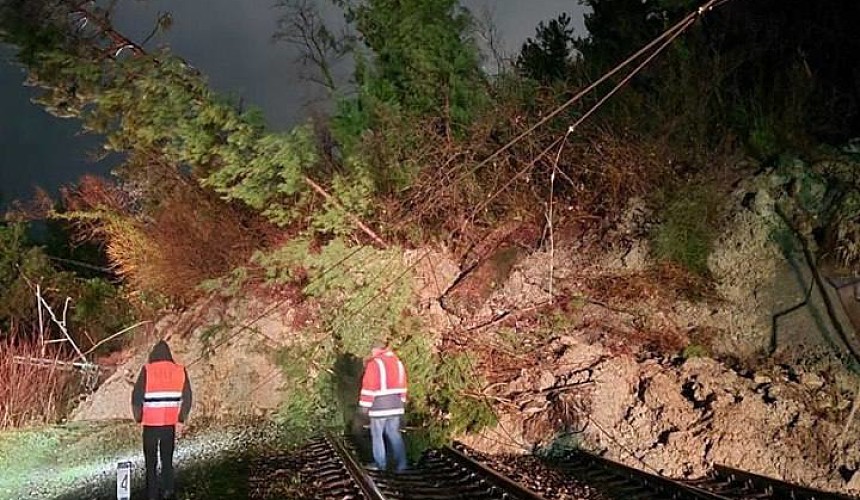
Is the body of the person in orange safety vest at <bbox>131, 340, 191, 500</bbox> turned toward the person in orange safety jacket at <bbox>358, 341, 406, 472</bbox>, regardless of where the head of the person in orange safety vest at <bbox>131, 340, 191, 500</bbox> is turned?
no

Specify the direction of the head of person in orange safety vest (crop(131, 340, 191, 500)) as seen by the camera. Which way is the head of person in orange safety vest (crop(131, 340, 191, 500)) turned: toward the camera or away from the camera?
away from the camera

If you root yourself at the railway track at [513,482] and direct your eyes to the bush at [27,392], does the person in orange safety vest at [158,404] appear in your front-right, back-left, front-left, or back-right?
front-left

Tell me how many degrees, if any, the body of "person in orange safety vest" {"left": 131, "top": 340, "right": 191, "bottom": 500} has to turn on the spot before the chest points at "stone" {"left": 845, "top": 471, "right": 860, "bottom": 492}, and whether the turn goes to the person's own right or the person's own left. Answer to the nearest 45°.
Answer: approximately 90° to the person's own right

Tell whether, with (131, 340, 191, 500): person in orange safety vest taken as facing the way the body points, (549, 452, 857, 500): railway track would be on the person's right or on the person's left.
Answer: on the person's right

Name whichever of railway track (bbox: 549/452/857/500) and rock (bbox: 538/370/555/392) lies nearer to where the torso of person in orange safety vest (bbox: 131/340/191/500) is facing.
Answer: the rock

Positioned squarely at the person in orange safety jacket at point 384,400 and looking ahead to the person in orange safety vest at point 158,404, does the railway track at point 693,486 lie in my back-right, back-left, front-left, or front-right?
back-left

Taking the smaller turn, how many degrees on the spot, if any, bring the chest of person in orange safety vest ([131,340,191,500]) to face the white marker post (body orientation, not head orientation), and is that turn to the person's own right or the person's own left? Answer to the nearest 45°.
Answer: approximately 180°

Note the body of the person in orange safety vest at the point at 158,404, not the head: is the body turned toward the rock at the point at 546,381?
no

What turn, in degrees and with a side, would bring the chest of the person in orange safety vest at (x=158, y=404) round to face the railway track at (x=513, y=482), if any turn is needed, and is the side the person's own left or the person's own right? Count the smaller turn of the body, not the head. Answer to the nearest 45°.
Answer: approximately 90° to the person's own right

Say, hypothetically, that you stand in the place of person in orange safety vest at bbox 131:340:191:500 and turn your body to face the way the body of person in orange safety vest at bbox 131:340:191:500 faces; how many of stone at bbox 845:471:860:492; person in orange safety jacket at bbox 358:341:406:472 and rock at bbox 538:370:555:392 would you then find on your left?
0

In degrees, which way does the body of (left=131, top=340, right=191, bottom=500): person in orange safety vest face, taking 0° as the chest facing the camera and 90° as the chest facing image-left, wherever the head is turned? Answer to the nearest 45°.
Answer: approximately 180°

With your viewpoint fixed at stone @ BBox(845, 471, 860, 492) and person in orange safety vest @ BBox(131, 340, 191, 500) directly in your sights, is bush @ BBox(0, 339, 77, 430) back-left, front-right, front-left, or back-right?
front-right

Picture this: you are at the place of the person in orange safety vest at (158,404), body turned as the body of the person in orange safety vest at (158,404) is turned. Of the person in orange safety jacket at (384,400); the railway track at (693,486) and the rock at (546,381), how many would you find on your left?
0

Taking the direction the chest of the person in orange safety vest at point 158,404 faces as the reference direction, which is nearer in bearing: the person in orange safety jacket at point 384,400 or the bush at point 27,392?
the bush
